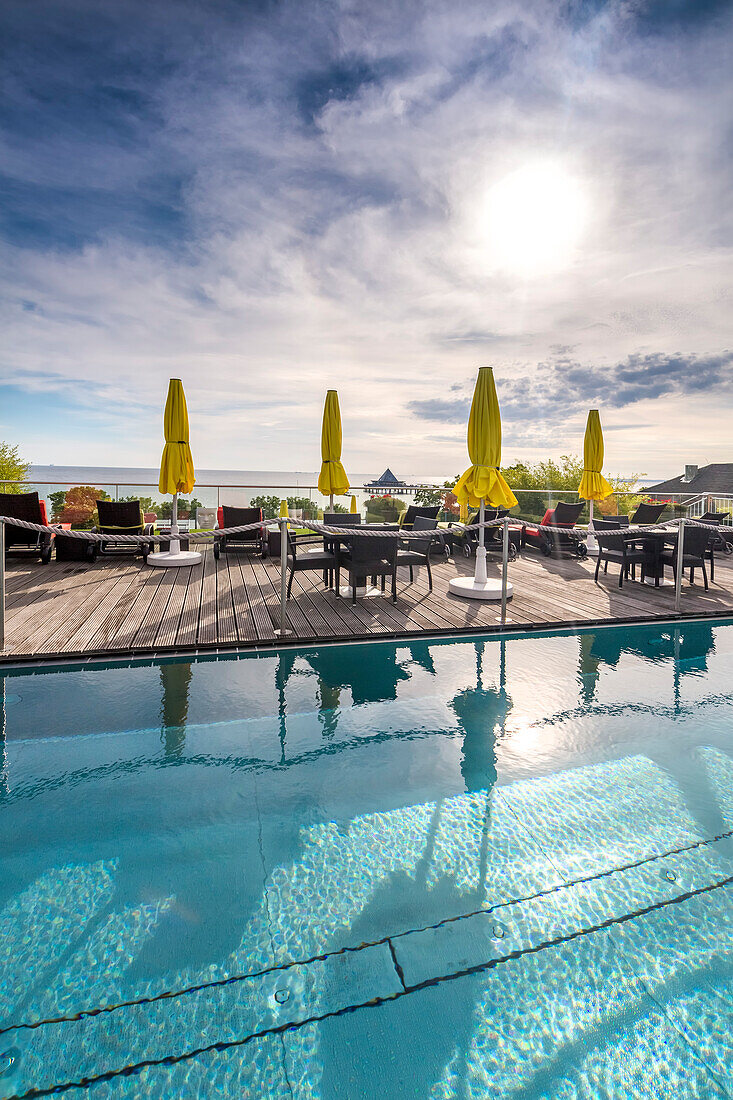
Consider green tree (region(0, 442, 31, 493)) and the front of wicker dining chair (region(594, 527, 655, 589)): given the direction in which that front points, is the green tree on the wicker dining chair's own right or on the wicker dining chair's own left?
on the wicker dining chair's own left

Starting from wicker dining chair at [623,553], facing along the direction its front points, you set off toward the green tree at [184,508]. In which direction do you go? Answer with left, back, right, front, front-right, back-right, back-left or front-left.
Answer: back-left

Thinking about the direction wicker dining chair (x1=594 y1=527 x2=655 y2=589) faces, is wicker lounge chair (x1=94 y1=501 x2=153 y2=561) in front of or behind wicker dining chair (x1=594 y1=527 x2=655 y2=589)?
behind

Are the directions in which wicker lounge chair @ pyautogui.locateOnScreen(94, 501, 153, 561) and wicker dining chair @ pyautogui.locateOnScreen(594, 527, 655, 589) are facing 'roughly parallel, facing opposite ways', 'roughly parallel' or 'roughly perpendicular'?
roughly perpendicular

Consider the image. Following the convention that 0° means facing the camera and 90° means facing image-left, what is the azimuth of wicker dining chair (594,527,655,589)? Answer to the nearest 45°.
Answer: approximately 225°
